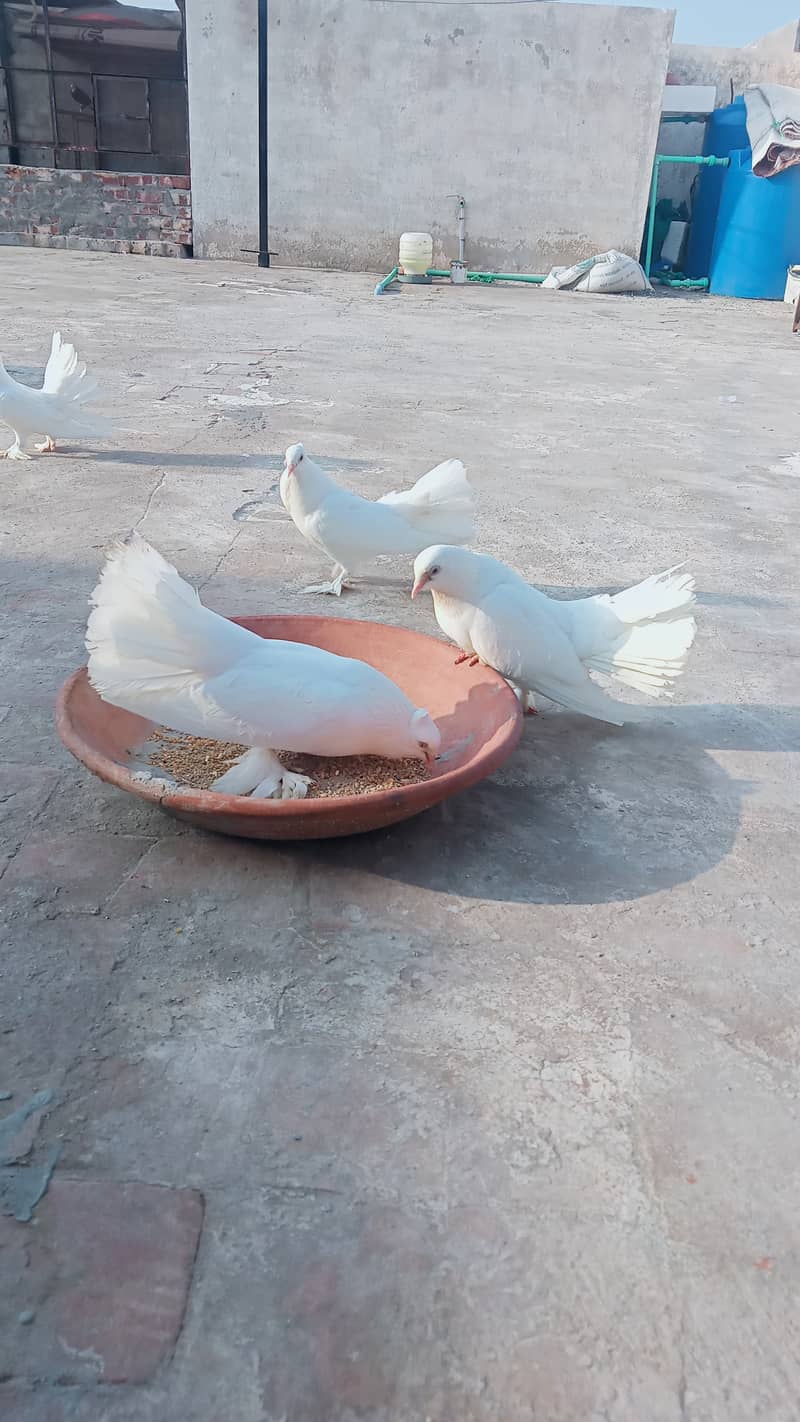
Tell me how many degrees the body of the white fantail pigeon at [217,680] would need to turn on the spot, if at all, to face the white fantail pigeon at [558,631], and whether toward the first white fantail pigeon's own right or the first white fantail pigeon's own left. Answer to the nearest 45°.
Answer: approximately 45° to the first white fantail pigeon's own left

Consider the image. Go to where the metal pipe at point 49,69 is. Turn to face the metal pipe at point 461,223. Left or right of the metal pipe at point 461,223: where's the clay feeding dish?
right

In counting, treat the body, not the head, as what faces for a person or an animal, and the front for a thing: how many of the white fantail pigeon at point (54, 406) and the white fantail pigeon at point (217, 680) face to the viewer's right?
1

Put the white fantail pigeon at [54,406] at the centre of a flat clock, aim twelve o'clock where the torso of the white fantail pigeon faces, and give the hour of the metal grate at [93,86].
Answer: The metal grate is roughly at 3 o'clock from the white fantail pigeon.

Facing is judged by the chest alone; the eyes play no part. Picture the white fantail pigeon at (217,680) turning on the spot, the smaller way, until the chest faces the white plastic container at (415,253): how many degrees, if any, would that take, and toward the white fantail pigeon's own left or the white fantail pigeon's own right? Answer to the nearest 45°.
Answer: approximately 90° to the white fantail pigeon's own left

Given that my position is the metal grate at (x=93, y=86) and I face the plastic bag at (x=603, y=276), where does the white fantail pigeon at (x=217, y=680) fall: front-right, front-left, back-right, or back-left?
front-right

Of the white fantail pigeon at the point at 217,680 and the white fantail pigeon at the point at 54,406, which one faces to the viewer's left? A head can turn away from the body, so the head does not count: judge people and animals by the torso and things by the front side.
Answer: the white fantail pigeon at the point at 54,406

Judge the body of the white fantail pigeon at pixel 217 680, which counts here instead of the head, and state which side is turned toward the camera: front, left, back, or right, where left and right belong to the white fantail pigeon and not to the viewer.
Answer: right

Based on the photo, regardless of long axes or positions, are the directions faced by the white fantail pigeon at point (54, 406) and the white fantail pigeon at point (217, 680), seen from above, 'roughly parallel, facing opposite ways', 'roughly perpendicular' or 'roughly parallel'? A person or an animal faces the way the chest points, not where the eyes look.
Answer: roughly parallel, facing opposite ways

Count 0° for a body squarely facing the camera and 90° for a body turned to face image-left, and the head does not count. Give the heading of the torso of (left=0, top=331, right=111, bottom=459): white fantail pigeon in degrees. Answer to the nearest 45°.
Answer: approximately 90°

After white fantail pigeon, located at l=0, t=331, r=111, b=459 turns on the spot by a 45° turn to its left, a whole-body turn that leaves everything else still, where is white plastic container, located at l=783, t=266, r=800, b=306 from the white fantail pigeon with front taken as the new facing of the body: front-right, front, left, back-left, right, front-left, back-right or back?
back

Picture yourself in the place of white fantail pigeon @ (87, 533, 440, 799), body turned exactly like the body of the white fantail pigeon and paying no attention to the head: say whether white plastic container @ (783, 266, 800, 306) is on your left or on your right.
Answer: on your left

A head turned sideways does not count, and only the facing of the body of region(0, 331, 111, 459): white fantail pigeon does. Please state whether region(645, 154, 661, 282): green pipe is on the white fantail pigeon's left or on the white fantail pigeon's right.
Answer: on the white fantail pigeon's right

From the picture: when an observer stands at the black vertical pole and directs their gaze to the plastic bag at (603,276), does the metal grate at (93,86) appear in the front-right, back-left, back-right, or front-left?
back-left
